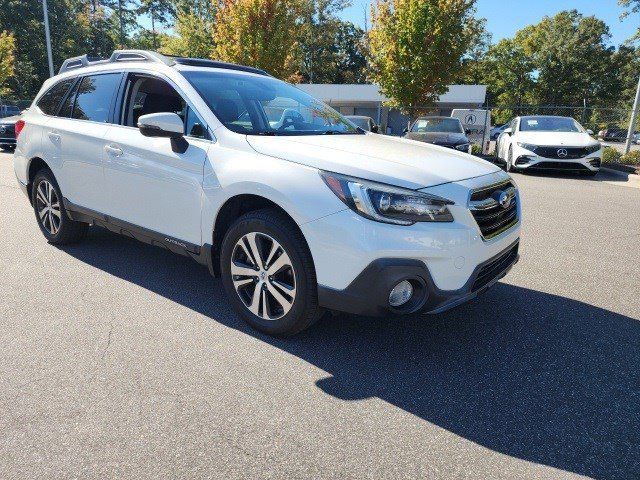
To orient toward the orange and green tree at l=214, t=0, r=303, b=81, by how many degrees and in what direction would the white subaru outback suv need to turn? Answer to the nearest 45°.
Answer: approximately 135° to its left

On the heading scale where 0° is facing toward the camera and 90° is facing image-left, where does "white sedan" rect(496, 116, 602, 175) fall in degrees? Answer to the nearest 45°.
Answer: approximately 0°

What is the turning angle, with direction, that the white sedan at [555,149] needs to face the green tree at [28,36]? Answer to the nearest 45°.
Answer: approximately 135° to its right

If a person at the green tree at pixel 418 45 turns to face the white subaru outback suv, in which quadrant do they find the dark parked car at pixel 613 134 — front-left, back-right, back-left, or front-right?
back-left

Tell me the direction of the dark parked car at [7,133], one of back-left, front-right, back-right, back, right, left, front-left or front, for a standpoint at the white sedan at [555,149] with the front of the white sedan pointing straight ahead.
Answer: right

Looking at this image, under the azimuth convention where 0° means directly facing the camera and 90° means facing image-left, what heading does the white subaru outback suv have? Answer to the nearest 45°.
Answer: approximately 315°

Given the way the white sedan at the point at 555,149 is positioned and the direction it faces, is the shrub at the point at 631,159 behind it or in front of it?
behind

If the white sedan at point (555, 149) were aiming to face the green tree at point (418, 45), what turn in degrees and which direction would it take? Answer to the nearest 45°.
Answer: approximately 135° to its right

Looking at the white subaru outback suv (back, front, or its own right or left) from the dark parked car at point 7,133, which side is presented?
back

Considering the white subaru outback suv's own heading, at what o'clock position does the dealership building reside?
The dealership building is roughly at 8 o'clock from the white subaru outback suv.

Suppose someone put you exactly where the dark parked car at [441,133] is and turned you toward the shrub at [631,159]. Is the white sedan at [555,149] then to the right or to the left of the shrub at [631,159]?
right
